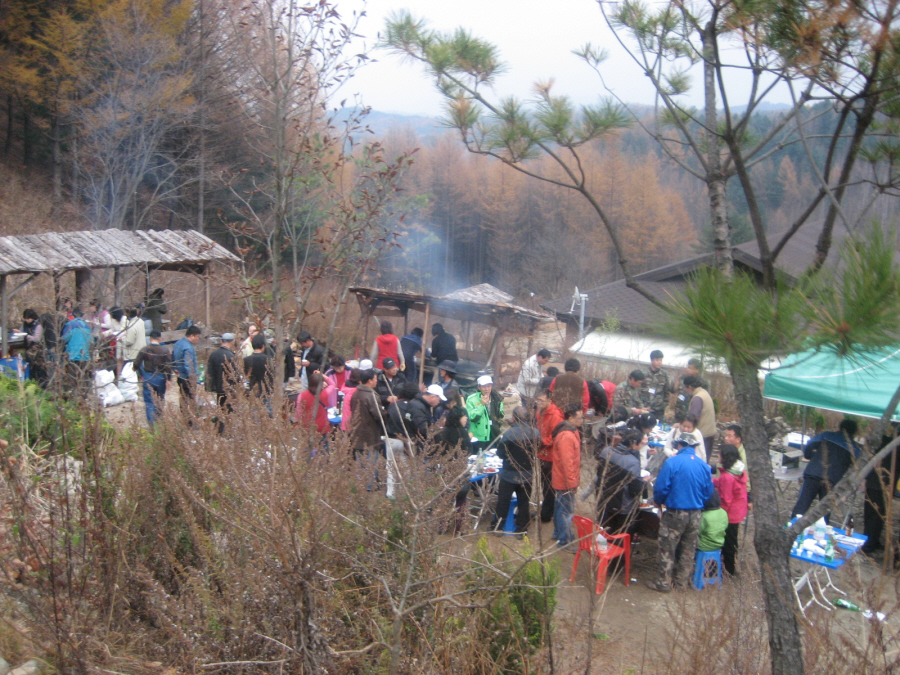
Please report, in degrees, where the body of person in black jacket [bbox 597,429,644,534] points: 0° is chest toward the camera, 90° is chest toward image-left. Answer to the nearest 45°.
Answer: approximately 225°

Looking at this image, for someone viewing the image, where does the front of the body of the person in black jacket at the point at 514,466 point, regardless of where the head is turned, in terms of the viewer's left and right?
facing away from the viewer

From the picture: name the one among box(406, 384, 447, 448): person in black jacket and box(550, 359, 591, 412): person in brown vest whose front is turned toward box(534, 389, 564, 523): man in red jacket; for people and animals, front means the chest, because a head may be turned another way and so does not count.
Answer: the person in black jacket

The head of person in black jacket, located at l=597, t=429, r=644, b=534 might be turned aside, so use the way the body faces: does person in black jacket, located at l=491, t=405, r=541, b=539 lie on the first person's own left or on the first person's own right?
on the first person's own left

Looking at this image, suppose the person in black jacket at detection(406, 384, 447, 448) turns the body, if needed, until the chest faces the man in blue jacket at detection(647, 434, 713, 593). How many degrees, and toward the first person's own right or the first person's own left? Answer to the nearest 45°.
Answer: approximately 45° to the first person's own right

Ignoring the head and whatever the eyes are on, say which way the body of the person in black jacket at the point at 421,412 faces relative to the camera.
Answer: to the viewer's right

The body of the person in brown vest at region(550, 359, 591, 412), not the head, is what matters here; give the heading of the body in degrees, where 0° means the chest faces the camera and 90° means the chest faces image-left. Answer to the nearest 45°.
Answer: approximately 180°

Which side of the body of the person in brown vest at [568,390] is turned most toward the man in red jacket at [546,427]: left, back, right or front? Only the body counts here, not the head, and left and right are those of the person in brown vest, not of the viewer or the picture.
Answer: back

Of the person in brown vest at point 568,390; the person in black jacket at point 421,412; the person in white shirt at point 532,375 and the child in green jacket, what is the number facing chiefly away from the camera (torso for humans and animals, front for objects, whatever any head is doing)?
2

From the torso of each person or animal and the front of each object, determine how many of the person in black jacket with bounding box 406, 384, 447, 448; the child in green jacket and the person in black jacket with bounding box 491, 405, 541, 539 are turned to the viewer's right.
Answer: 1
